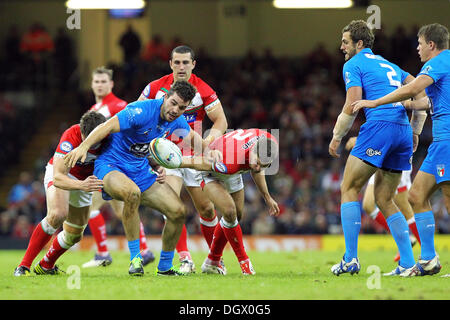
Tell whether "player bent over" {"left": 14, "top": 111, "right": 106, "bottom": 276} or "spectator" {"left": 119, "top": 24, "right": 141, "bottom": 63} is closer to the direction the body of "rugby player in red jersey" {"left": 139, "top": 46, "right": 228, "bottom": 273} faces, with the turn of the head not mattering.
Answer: the player bent over

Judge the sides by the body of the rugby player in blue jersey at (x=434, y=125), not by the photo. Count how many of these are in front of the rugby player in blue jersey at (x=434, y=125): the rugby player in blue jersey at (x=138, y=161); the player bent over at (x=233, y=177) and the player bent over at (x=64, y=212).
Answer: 3

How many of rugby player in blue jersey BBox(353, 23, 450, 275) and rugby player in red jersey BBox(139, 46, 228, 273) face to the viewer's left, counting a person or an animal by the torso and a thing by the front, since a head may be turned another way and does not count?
1

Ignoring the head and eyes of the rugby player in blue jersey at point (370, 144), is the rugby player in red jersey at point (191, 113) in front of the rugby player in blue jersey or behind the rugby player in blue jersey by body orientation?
in front

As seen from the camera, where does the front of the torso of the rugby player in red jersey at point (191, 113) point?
toward the camera

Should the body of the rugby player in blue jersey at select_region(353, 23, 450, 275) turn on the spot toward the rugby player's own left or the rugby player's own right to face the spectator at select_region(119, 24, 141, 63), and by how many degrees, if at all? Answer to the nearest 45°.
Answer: approximately 45° to the rugby player's own right

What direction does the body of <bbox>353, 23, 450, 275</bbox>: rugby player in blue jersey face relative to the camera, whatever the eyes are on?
to the viewer's left

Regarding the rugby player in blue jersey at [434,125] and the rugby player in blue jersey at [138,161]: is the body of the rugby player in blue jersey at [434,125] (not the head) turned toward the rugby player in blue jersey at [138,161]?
yes

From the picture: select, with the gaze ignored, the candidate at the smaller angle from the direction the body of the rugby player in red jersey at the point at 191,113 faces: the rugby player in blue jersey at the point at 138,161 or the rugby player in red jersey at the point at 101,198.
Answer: the rugby player in blue jersey

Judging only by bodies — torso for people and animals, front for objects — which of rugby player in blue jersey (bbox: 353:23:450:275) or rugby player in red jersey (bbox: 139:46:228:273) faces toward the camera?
the rugby player in red jersey

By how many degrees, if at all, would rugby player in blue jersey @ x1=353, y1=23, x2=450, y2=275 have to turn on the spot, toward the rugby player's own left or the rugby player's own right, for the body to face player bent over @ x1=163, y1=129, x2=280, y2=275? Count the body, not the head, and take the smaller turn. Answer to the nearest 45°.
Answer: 0° — they already face them

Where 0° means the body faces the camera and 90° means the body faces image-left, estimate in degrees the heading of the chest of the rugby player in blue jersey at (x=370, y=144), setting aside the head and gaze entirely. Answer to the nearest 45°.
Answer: approximately 135°

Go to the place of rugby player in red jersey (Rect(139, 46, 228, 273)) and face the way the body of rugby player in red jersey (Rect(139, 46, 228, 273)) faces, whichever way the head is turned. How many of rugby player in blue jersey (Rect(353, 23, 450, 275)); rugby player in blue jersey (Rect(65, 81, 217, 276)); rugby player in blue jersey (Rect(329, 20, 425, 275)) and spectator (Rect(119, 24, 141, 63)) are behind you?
1

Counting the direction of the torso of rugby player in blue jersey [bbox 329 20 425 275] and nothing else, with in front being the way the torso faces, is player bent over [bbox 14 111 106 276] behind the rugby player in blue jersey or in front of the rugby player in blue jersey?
in front

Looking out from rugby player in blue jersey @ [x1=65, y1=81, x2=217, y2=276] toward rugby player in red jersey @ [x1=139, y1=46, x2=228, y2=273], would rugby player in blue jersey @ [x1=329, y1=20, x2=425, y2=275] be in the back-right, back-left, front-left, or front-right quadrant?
front-right

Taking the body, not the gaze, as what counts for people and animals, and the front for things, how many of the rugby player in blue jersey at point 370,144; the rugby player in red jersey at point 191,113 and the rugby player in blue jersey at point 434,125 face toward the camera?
1

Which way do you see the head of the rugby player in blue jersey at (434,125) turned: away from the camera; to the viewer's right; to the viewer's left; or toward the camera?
to the viewer's left

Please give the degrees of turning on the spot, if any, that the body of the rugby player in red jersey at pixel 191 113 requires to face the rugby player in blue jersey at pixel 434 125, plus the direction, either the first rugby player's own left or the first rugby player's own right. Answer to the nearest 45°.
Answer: approximately 45° to the first rugby player's own left
